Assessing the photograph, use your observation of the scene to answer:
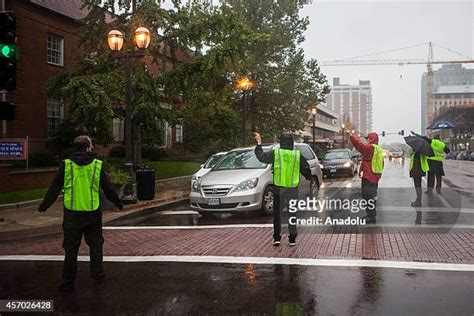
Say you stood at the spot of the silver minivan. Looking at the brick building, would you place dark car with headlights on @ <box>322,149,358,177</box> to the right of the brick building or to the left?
right

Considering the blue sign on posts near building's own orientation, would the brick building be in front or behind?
behind

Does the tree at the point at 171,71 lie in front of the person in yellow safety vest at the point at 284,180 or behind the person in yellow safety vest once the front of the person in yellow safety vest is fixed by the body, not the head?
in front

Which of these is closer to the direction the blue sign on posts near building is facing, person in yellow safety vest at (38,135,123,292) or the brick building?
the person in yellow safety vest

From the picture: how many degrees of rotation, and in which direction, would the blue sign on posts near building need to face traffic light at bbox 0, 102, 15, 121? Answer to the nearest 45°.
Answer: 0° — it already faces it

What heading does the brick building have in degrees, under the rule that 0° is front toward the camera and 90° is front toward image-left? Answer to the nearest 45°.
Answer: approximately 315°

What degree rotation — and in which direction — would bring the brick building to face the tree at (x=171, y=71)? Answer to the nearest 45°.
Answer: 0° — it already faces it

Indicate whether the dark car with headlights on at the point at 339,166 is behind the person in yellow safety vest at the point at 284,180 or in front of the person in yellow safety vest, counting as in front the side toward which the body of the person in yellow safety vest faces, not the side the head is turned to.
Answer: in front

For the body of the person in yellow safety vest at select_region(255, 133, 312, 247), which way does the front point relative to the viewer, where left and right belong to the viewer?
facing away from the viewer

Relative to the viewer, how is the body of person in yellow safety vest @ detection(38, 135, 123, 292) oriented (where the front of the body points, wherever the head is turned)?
away from the camera

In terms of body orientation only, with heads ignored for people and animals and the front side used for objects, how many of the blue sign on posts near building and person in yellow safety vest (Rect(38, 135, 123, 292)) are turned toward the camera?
1
